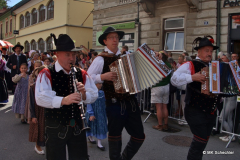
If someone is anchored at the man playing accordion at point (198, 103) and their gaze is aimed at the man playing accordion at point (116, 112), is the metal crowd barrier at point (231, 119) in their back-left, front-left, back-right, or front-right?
back-right

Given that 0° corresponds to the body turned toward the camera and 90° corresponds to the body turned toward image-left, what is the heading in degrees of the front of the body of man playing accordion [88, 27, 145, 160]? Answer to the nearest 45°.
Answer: approximately 315°

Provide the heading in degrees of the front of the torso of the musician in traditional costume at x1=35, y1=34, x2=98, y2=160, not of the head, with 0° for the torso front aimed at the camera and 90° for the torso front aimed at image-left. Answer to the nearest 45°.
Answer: approximately 315°

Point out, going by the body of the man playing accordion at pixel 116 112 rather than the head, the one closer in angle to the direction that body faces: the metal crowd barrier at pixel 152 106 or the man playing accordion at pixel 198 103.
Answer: the man playing accordion

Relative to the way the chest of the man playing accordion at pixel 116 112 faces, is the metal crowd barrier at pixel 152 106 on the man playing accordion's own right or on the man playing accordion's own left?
on the man playing accordion's own left

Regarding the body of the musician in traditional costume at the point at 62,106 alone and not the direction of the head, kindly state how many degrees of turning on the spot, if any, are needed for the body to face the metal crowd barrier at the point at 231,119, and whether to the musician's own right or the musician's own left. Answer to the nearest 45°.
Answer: approximately 90° to the musician's own left

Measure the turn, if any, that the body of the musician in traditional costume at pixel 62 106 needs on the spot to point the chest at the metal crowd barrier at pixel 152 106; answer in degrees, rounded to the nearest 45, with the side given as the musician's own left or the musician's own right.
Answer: approximately 90° to the musician's own left

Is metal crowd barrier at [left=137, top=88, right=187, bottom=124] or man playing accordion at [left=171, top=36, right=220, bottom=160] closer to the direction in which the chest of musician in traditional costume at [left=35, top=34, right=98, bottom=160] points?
the man playing accordion

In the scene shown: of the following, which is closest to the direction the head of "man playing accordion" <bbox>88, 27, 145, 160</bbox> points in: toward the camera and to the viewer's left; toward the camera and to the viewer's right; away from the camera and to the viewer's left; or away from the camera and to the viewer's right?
toward the camera and to the viewer's right

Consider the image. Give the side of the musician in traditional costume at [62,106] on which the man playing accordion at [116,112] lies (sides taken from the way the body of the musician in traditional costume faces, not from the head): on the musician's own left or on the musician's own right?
on the musician's own left
